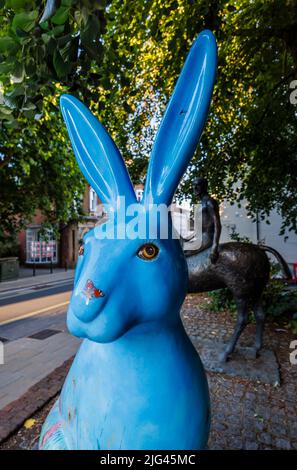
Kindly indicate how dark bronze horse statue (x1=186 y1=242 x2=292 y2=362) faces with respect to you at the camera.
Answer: facing to the left of the viewer

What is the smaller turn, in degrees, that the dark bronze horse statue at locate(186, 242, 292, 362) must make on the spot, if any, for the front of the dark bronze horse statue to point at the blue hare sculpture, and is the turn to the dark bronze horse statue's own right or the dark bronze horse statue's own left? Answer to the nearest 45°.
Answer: approximately 90° to the dark bronze horse statue's own left

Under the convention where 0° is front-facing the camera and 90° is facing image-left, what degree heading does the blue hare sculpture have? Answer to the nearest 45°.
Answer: approximately 45°

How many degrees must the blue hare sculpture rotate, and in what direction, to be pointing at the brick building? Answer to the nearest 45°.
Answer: approximately 135° to its right

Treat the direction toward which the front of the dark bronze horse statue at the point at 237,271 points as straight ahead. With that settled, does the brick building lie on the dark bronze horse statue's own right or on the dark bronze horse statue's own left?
on the dark bronze horse statue's own right

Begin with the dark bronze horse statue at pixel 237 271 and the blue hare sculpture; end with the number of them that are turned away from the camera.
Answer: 0

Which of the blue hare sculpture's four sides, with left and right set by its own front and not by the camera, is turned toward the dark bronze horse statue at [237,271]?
back
